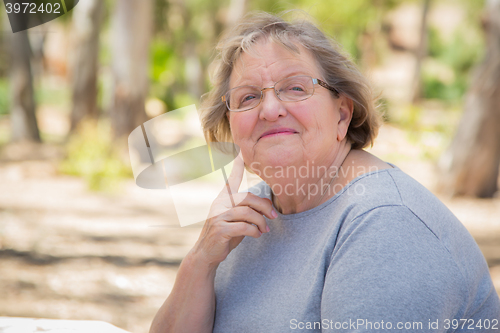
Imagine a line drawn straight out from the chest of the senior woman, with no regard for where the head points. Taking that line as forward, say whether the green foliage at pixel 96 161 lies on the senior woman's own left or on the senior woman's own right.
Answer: on the senior woman's own right

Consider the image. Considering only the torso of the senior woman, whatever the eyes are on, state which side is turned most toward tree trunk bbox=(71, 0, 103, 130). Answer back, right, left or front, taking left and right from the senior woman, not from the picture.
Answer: right

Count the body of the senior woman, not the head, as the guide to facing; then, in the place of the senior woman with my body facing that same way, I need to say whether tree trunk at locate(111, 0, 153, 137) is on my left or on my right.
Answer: on my right

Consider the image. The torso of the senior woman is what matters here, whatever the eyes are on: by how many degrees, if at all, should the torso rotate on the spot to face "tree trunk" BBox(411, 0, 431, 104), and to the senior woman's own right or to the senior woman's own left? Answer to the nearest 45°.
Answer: approximately 135° to the senior woman's own right

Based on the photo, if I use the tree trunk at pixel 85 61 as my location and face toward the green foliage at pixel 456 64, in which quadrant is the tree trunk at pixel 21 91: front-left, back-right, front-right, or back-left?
back-left

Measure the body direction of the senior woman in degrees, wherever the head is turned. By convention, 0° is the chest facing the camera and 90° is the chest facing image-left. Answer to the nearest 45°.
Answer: approximately 45°

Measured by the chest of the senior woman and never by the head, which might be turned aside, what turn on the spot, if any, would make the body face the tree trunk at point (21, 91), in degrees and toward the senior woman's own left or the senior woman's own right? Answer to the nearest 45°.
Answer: approximately 90° to the senior woman's own right

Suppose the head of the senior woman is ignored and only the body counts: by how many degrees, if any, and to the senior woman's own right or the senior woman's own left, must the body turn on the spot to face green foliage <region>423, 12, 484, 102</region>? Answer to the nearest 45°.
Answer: approximately 135° to the senior woman's own right
